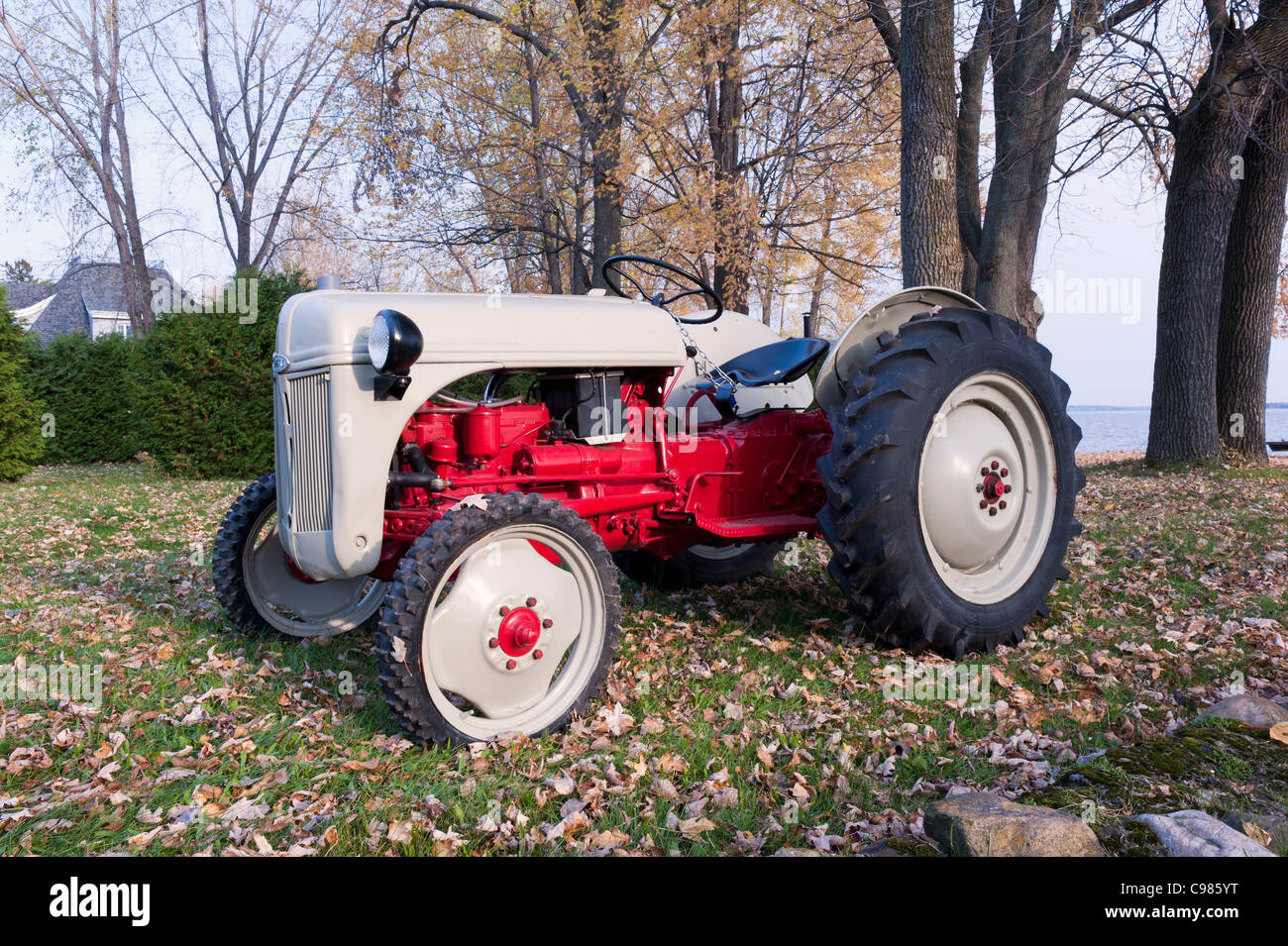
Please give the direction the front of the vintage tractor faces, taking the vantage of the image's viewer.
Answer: facing the viewer and to the left of the viewer

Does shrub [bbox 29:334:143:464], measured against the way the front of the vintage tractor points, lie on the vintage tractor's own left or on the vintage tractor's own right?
on the vintage tractor's own right

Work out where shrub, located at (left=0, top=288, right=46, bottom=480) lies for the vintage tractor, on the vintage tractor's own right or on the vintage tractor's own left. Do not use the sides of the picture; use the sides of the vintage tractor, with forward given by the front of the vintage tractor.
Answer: on the vintage tractor's own right

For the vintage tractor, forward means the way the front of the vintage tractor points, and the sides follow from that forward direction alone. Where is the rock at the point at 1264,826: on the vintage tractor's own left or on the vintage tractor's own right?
on the vintage tractor's own left
